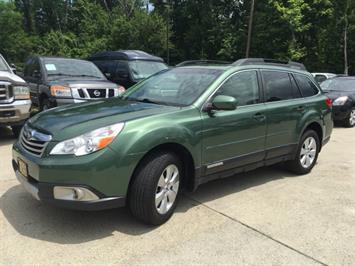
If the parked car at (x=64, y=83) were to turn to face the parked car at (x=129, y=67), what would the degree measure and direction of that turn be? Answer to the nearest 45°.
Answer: approximately 90° to its left

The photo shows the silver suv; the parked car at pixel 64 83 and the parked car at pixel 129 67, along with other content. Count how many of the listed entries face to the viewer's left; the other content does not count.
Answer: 0

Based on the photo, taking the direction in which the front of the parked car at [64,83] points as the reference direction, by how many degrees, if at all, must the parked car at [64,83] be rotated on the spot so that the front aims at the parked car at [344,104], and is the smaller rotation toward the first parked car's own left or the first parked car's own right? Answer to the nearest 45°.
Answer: approximately 45° to the first parked car's own left

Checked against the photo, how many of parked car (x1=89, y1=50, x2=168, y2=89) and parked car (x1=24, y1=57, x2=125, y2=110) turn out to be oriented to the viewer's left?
0

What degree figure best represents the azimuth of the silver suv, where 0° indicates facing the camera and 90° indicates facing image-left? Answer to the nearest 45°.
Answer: approximately 315°

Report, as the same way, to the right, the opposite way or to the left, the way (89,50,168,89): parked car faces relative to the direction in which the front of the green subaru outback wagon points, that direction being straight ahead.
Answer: to the left

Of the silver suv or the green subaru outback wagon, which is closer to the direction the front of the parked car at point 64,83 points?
the green subaru outback wagon

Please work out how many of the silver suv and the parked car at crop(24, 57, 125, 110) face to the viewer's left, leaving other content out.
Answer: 0

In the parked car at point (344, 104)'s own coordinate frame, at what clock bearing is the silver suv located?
The silver suv is roughly at 12 o'clock from the parked car.

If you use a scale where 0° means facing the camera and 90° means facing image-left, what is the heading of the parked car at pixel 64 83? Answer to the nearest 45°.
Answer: approximately 315°

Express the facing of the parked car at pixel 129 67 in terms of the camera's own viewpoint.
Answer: facing the viewer and to the right of the viewer

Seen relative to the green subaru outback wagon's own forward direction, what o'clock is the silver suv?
The silver suv is roughly at 3 o'clock from the green subaru outback wagon.

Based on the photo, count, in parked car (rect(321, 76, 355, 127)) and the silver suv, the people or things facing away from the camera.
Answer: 0
